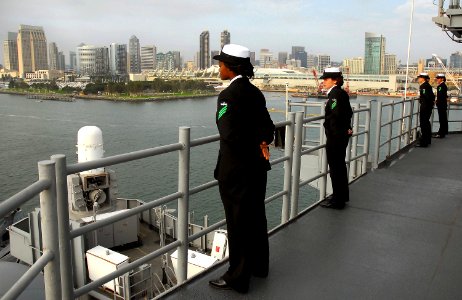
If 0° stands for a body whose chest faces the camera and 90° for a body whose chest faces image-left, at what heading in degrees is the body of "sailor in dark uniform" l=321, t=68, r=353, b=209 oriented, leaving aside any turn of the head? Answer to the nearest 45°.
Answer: approximately 90°

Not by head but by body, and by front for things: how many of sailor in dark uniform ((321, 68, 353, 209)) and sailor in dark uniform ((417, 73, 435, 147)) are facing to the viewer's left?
2

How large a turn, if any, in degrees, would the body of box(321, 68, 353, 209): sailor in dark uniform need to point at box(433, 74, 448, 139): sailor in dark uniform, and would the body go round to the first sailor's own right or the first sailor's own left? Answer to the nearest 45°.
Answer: approximately 90° to the first sailor's own right

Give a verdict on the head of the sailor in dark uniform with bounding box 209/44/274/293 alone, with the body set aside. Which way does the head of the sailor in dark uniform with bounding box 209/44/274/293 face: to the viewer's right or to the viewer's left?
to the viewer's left

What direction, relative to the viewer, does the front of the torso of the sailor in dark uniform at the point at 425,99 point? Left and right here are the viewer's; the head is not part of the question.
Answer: facing to the left of the viewer

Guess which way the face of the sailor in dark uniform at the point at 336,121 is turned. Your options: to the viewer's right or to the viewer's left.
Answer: to the viewer's left

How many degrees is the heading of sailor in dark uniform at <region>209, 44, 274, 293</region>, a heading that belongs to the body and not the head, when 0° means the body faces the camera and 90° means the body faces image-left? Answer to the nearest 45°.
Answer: approximately 135°

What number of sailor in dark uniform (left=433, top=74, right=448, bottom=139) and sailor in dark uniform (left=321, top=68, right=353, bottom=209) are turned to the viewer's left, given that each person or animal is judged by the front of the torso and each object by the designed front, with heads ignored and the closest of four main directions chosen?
2

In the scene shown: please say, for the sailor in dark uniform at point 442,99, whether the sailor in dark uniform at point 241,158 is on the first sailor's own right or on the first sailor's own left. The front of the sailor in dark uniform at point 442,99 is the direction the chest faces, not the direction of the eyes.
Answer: on the first sailor's own left
